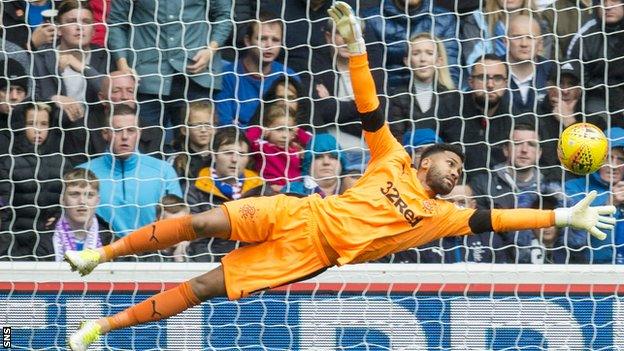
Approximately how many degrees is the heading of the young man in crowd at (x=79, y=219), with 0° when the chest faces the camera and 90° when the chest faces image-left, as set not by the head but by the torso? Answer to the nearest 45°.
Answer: approximately 0°

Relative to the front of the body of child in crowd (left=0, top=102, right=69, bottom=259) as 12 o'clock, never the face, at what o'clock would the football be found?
The football is roughly at 10 o'clock from the child in crowd.

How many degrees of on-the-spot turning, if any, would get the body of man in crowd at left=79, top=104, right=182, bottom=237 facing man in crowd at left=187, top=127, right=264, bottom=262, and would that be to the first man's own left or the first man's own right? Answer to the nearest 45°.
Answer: approximately 90° to the first man's own left

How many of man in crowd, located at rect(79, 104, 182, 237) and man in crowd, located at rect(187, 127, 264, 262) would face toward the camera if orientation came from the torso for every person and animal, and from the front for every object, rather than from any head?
2

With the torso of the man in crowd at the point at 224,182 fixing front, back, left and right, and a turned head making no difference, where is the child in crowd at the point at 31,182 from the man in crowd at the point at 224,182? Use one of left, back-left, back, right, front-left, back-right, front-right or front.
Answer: right
